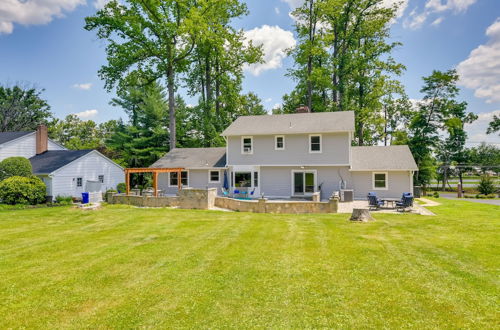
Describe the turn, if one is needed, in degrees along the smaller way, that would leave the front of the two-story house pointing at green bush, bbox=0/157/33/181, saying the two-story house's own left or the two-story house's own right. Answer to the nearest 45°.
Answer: approximately 90° to the two-story house's own left

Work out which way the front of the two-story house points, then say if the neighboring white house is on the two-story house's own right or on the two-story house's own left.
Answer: on the two-story house's own left

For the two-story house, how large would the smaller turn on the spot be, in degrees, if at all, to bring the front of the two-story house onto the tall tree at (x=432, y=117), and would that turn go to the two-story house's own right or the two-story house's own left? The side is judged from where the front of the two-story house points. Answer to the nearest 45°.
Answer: approximately 45° to the two-story house's own right

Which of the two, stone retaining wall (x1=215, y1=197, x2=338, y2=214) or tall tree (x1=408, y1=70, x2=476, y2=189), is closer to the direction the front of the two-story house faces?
the tall tree

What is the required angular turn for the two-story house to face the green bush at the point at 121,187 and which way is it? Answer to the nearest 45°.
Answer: approximately 90° to its left

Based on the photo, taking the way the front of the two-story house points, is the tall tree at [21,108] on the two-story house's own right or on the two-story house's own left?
on the two-story house's own left

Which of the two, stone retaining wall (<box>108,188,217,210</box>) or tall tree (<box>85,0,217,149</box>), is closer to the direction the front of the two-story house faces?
the tall tree

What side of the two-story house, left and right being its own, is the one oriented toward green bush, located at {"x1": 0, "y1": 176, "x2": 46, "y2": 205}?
left

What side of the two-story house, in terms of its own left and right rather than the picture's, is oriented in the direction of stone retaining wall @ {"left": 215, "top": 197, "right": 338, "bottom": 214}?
back

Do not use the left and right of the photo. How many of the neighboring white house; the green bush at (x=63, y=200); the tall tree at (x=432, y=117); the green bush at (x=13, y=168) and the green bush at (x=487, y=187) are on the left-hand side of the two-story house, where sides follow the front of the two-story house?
3

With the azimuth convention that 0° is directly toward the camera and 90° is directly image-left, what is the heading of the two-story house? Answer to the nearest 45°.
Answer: approximately 180°
